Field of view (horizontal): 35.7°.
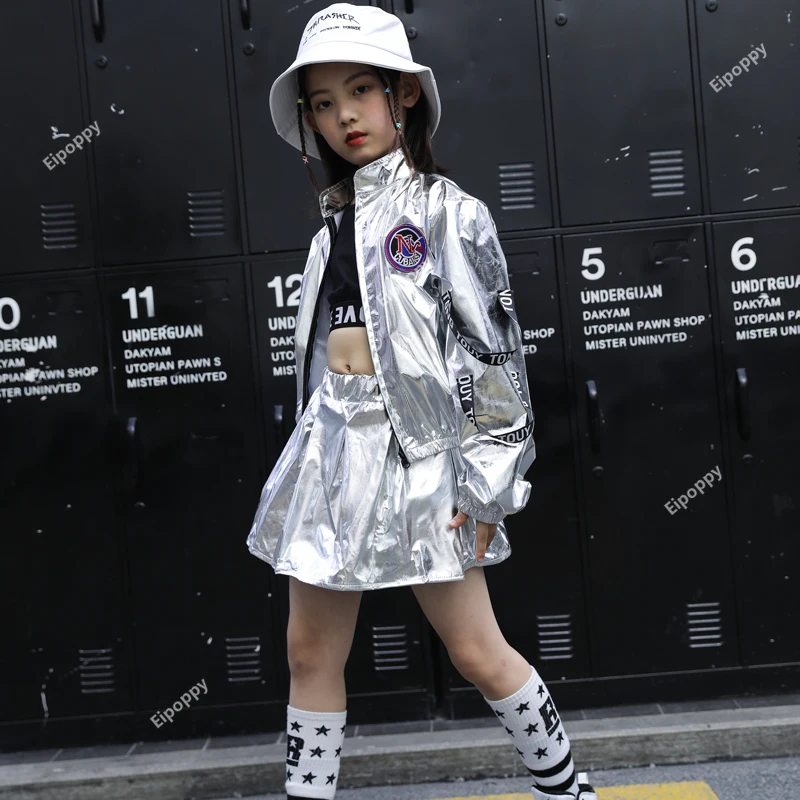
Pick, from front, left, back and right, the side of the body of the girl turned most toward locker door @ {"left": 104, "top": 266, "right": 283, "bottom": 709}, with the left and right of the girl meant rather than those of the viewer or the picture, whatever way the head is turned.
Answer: right

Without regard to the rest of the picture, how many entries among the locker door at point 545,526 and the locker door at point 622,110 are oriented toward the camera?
2

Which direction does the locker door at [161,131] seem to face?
toward the camera

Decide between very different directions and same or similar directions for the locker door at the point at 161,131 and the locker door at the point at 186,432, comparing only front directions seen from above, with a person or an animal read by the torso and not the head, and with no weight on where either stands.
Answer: same or similar directions

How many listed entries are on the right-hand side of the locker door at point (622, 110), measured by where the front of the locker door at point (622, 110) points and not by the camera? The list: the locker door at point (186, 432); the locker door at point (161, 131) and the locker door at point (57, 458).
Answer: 3

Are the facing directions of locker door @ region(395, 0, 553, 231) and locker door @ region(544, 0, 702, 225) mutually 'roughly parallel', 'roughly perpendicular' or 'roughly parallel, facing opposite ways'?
roughly parallel

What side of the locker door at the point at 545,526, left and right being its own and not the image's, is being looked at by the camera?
front

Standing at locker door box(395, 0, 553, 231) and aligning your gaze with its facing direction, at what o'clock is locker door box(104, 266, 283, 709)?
locker door box(104, 266, 283, 709) is roughly at 3 o'clock from locker door box(395, 0, 553, 231).

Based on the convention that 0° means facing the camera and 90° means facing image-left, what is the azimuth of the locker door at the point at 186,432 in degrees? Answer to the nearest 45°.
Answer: approximately 0°

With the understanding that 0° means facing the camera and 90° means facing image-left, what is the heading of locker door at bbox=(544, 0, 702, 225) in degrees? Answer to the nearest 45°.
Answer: approximately 0°

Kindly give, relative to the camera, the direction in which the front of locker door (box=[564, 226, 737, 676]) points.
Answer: facing the viewer

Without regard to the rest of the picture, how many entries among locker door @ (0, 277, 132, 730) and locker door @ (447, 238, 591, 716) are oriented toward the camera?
2

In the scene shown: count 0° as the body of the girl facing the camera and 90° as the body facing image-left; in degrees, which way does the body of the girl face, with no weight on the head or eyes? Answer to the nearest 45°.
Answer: approximately 45°
